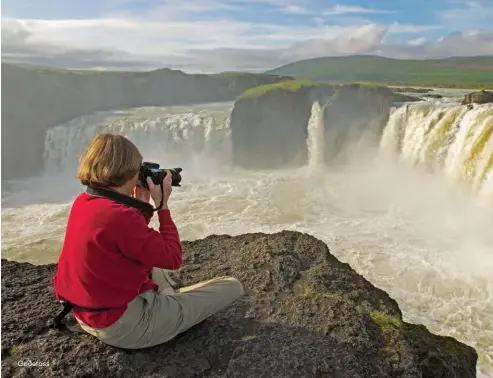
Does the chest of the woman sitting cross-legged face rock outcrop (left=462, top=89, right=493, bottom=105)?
yes

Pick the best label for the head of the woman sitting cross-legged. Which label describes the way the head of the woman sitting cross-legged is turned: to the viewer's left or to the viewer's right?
to the viewer's right

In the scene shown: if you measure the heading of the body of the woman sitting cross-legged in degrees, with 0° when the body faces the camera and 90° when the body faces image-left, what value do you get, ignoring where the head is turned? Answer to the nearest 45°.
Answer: approximately 225°

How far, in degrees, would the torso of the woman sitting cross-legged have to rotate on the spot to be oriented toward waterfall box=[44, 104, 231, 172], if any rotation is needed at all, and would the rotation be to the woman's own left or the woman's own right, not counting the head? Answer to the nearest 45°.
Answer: approximately 45° to the woman's own left
